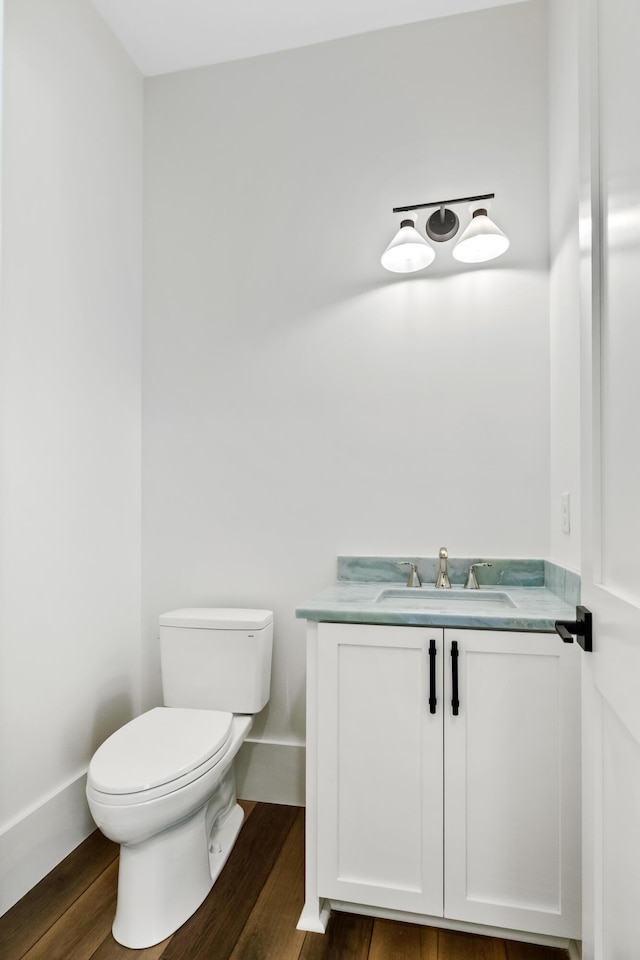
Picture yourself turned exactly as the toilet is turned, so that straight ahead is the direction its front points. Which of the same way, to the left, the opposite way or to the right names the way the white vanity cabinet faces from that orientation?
the same way

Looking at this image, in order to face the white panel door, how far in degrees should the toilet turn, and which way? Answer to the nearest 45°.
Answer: approximately 90° to its left

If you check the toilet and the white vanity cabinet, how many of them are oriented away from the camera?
0

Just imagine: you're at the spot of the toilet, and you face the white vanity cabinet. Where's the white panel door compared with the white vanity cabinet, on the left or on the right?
right

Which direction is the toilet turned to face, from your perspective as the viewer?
facing the viewer and to the left of the viewer

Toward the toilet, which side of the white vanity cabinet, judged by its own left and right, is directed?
right

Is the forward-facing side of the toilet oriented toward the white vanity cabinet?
no

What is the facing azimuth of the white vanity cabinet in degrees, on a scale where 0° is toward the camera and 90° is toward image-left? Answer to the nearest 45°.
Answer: approximately 0°
